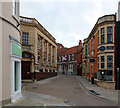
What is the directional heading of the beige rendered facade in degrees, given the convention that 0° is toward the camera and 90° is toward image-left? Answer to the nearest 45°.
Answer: approximately 315°
